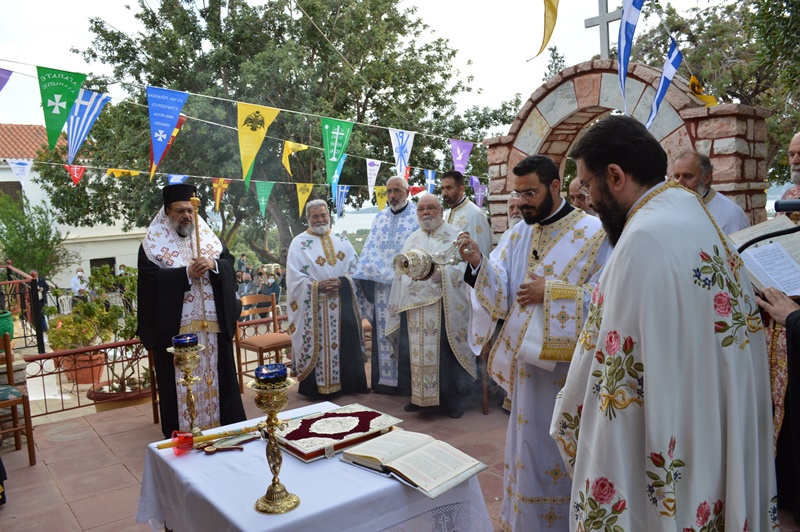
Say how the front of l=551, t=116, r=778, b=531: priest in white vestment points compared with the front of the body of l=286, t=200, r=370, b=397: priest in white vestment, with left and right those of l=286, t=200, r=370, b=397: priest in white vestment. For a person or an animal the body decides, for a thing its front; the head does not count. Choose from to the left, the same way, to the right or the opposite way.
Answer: the opposite way

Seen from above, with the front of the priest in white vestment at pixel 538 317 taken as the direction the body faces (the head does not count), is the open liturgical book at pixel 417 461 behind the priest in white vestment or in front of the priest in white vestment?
in front

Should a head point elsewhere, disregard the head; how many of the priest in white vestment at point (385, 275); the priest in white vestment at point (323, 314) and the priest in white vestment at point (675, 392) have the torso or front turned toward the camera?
2

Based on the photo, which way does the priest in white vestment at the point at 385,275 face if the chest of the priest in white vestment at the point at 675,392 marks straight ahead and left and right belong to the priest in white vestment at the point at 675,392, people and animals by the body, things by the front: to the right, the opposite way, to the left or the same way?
the opposite way

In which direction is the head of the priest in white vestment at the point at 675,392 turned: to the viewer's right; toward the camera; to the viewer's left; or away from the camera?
to the viewer's left

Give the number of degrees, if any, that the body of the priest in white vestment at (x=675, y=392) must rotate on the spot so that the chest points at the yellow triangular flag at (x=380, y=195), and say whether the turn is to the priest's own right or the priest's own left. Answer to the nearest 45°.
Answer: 0° — they already face it

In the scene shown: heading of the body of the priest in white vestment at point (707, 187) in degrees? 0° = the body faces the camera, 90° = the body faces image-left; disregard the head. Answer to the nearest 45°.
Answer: approximately 45°

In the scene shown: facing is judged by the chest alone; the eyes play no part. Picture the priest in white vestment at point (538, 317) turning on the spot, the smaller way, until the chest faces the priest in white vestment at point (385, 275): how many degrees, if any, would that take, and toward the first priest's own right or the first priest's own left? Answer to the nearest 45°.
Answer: approximately 90° to the first priest's own right

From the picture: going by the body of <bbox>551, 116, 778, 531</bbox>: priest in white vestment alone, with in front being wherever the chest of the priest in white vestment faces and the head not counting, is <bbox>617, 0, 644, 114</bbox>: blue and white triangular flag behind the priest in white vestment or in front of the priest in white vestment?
in front

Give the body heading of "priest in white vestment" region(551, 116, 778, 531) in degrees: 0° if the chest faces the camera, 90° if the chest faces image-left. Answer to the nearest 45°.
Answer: approximately 135°

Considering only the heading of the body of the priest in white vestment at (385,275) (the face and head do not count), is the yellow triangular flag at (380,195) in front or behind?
behind

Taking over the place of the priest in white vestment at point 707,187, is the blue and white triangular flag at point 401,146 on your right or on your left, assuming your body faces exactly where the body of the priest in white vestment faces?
on your right

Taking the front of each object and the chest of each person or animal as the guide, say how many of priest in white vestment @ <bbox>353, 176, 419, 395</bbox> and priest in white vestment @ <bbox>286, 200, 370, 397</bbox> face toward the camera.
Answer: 2

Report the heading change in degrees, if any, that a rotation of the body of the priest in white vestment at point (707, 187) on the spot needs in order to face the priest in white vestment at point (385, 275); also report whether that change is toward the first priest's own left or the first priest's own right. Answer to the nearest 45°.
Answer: approximately 45° to the first priest's own right
